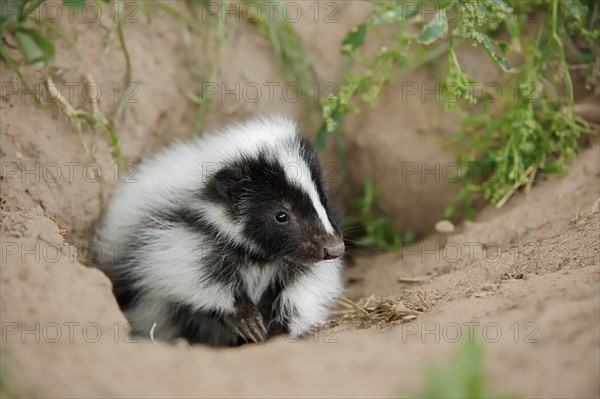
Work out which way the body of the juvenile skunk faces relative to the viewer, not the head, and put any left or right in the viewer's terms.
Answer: facing the viewer and to the right of the viewer

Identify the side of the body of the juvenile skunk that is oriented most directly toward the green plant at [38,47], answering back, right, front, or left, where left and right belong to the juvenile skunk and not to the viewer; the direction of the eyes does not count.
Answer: back

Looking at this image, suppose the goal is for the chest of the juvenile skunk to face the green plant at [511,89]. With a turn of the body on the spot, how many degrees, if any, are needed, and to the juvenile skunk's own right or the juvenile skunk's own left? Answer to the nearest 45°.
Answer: approximately 90° to the juvenile skunk's own left

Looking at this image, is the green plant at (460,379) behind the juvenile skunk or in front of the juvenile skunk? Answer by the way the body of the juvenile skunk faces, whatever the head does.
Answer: in front

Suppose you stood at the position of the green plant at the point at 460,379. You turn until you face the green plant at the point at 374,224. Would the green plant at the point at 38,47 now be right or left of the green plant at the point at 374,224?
left
